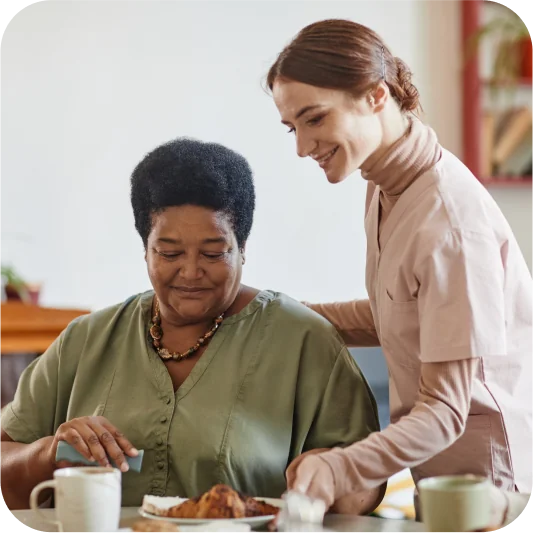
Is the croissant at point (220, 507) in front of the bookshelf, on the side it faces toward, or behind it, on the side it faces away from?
in front

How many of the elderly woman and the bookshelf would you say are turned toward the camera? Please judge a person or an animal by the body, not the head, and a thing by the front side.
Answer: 2

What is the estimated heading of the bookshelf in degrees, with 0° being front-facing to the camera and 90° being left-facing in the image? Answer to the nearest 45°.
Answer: approximately 0°

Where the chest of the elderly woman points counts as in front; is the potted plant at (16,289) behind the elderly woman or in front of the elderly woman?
behind

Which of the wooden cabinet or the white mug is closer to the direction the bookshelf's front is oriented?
the white mug

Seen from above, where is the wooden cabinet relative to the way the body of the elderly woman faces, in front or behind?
behind

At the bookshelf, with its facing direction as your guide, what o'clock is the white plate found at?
The white plate is roughly at 12 o'clock from the bookshelf.
